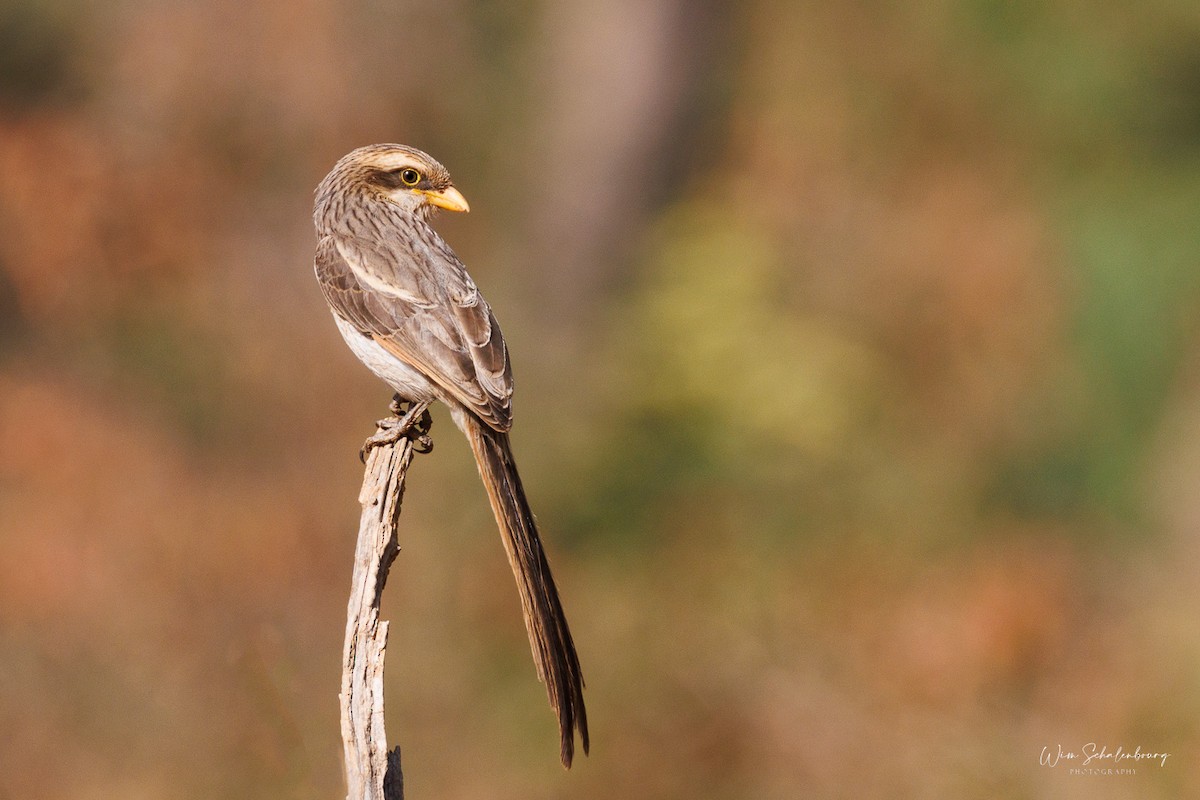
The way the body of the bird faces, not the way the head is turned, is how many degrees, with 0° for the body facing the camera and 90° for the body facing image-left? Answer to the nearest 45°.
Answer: approximately 135°
